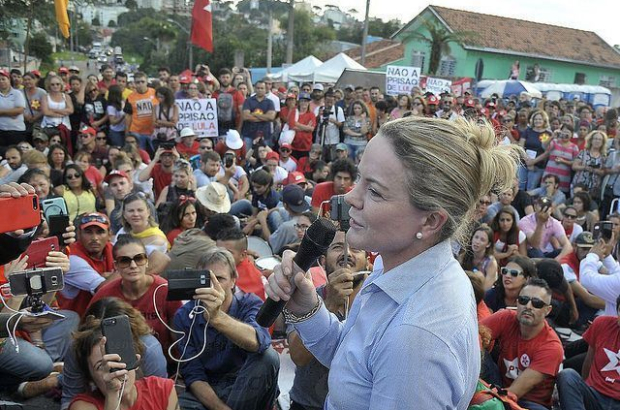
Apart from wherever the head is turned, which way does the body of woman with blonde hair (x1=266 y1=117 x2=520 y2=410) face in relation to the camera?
to the viewer's left

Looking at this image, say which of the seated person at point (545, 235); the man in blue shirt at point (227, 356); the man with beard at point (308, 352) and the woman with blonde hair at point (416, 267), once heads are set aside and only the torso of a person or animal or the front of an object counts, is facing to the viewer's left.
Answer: the woman with blonde hair

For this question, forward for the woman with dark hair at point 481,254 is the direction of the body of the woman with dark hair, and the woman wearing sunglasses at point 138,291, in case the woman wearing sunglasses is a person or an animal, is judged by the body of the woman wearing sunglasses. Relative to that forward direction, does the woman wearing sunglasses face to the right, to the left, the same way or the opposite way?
to the left

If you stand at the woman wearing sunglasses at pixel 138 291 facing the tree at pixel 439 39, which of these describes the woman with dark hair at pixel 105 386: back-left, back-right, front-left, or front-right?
back-right

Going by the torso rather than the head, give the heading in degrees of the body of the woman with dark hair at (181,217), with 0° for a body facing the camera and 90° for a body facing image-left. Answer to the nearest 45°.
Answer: approximately 315°

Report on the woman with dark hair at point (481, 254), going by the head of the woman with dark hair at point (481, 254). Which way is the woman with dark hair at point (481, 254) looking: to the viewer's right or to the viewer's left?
to the viewer's left
